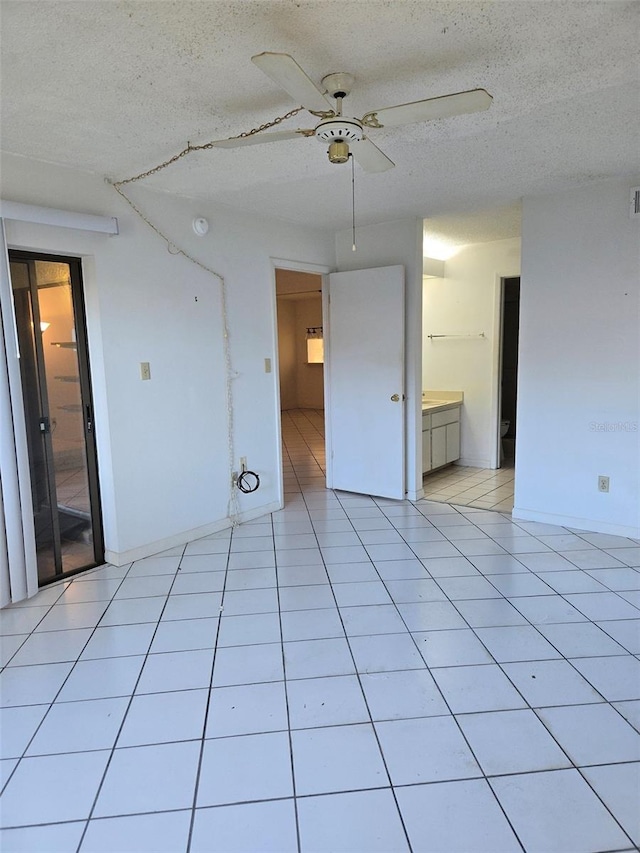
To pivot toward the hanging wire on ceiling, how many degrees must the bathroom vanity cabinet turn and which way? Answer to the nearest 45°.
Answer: approximately 90° to its right

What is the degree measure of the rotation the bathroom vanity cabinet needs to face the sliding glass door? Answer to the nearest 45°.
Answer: approximately 90° to its right

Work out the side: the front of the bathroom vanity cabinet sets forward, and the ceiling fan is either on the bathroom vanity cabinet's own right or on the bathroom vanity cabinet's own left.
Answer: on the bathroom vanity cabinet's own right
